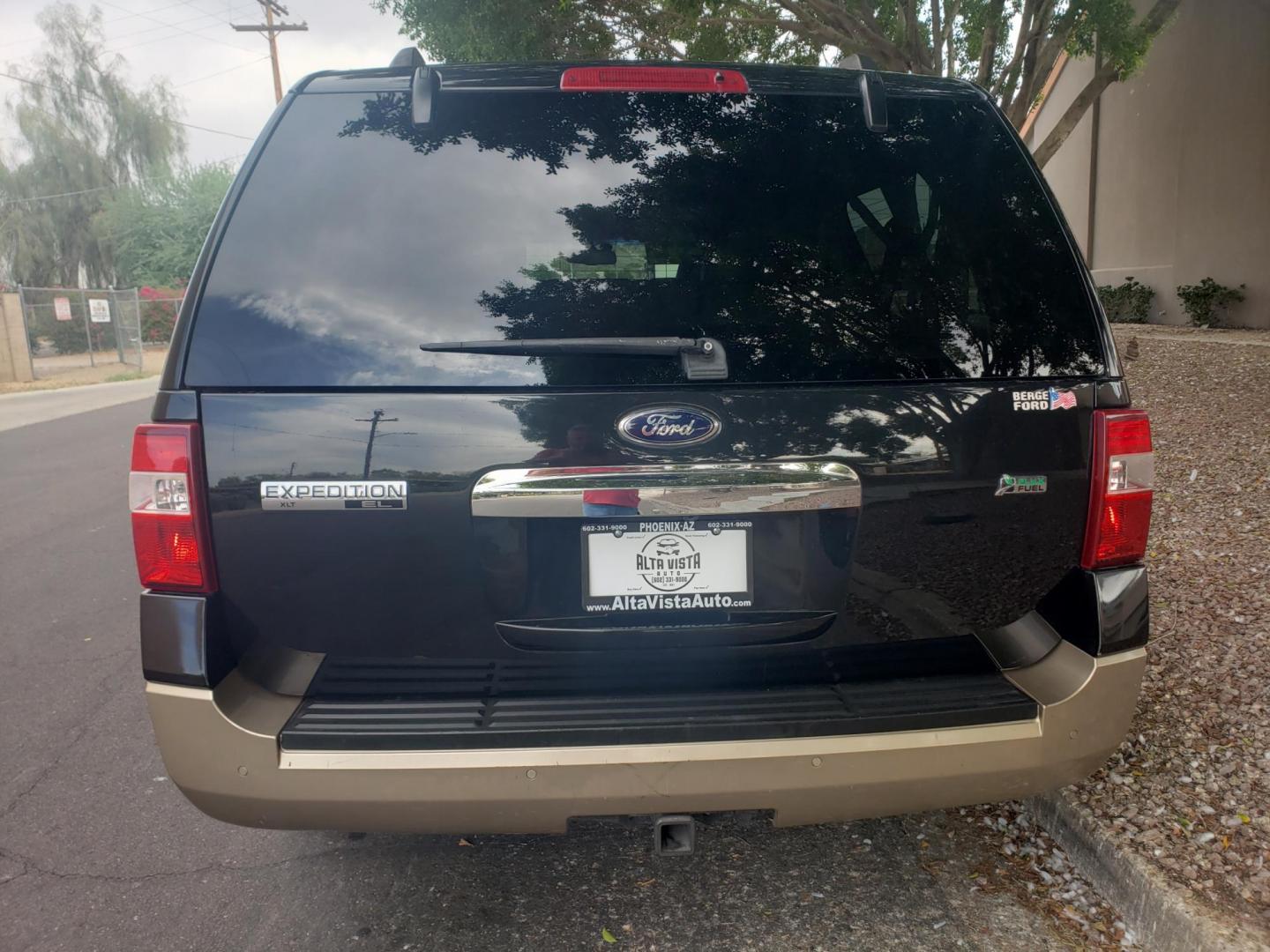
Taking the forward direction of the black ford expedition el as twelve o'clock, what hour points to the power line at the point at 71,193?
The power line is roughly at 11 o'clock from the black ford expedition el.

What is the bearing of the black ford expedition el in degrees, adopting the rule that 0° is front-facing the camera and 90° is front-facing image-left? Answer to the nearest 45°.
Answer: approximately 180°

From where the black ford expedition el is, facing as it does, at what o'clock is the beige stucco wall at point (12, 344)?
The beige stucco wall is roughly at 11 o'clock from the black ford expedition el.

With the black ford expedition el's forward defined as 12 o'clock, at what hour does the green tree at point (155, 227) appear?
The green tree is roughly at 11 o'clock from the black ford expedition el.

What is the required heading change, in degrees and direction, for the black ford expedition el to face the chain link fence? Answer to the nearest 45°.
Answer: approximately 45° to its left

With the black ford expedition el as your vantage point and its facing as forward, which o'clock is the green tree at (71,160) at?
The green tree is roughly at 11 o'clock from the black ford expedition el.

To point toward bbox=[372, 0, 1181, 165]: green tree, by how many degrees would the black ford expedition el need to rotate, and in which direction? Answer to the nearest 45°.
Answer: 0° — it already faces it

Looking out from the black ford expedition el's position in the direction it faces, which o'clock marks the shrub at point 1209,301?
The shrub is roughly at 1 o'clock from the black ford expedition el.
